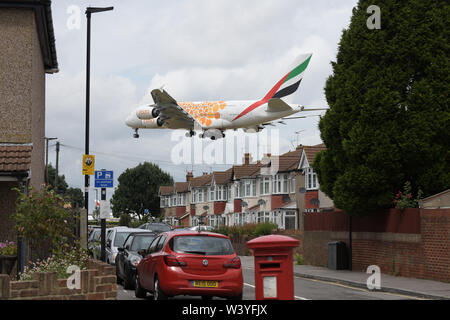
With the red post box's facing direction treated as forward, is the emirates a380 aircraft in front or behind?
behind

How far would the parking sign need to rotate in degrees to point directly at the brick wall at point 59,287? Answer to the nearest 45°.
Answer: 0° — it already faces it

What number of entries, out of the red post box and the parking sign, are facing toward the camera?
2

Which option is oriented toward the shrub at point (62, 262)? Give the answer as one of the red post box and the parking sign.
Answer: the parking sign

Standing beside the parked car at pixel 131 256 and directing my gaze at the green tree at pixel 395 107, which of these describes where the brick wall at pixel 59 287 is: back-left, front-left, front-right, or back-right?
back-right

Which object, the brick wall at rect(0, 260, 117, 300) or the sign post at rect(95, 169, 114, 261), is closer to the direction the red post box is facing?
the brick wall

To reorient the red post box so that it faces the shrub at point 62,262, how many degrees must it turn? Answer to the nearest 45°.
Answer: approximately 135° to its right

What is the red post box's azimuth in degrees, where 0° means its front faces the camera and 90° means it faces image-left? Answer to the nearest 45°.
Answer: approximately 0°

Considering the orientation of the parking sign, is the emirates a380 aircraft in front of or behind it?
behind

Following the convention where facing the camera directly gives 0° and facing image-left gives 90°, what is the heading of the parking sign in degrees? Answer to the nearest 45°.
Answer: approximately 0°

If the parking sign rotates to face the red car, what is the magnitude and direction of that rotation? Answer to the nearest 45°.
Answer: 0° — it already faces it

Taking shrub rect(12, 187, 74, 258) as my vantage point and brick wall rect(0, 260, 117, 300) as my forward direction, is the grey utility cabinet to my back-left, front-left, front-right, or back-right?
back-left
